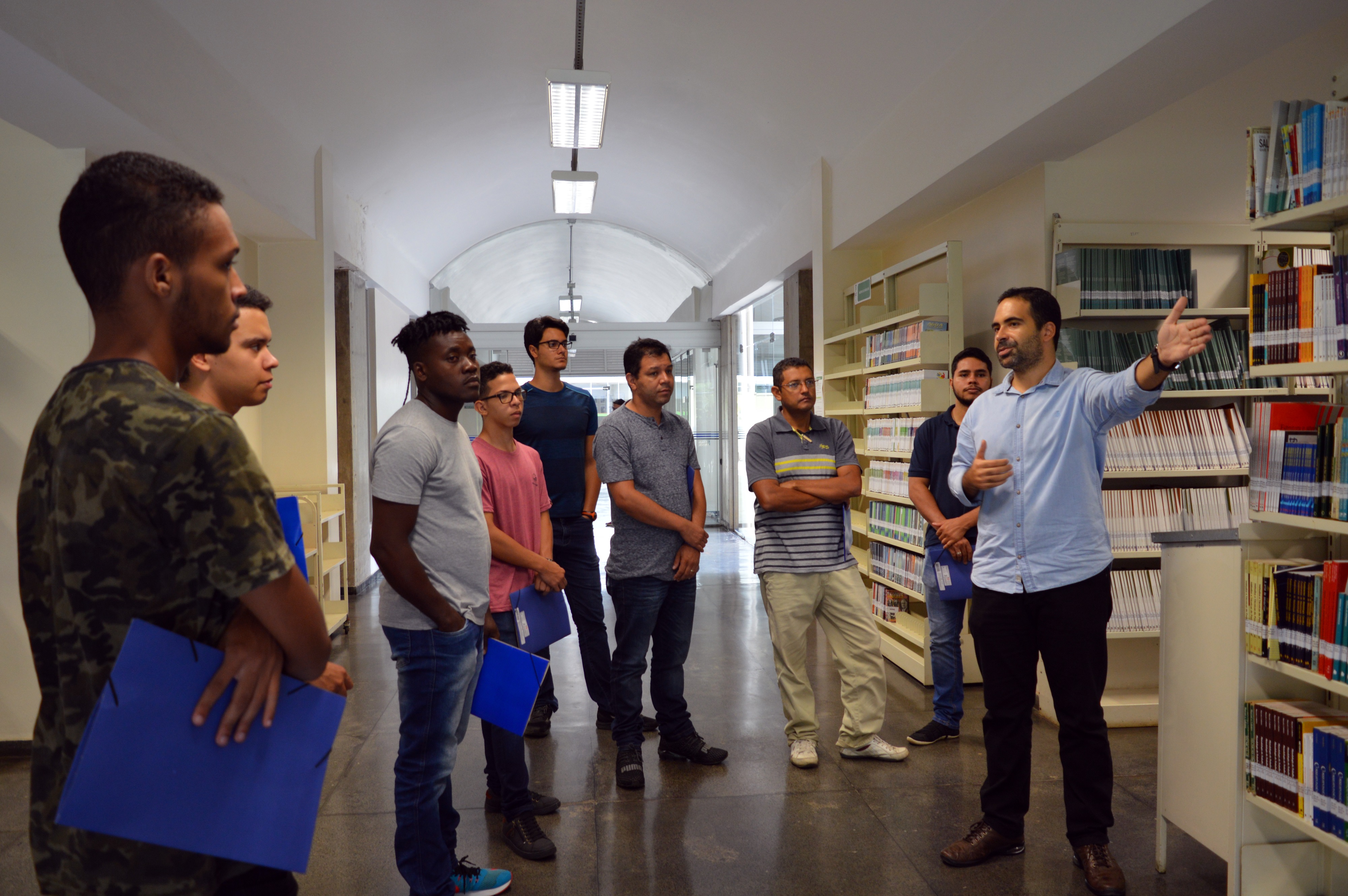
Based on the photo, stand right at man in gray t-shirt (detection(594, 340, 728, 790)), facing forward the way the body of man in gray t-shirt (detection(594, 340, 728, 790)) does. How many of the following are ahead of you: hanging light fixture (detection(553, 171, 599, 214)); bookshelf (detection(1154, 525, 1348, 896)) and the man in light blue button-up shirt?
2

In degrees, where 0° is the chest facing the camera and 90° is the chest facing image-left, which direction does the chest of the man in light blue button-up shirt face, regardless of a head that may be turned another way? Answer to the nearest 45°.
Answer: approximately 45°

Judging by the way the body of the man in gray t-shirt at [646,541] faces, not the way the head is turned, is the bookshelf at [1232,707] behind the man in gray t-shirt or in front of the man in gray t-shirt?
in front

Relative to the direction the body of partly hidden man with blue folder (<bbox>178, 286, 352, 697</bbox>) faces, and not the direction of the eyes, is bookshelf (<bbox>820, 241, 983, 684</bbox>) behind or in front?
in front

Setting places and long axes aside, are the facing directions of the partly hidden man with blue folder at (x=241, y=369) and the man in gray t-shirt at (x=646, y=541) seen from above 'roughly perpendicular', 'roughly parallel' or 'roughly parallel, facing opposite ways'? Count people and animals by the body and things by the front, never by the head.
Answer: roughly perpendicular

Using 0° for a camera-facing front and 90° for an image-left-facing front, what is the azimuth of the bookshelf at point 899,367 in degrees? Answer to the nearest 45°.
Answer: approximately 45°

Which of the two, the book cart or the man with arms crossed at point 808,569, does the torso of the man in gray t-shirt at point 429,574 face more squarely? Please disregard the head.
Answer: the man with arms crossed

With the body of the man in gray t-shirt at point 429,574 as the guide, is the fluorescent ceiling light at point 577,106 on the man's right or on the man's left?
on the man's left

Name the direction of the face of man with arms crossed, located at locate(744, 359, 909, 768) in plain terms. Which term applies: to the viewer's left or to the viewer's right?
to the viewer's right

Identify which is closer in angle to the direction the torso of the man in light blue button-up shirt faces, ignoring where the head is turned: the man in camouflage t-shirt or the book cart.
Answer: the man in camouflage t-shirt

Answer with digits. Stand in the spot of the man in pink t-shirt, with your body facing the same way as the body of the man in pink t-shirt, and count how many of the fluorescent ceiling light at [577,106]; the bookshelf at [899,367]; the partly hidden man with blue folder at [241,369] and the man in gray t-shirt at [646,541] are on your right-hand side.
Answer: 1

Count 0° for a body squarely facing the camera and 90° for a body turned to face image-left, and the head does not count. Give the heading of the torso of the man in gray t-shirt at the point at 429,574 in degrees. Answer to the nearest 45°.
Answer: approximately 315°

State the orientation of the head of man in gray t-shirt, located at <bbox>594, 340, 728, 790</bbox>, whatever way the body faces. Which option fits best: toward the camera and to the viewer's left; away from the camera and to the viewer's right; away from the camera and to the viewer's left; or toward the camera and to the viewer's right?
toward the camera and to the viewer's right

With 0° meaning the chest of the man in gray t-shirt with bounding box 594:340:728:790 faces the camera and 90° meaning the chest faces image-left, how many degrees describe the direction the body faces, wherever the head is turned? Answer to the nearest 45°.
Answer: approximately 315°
